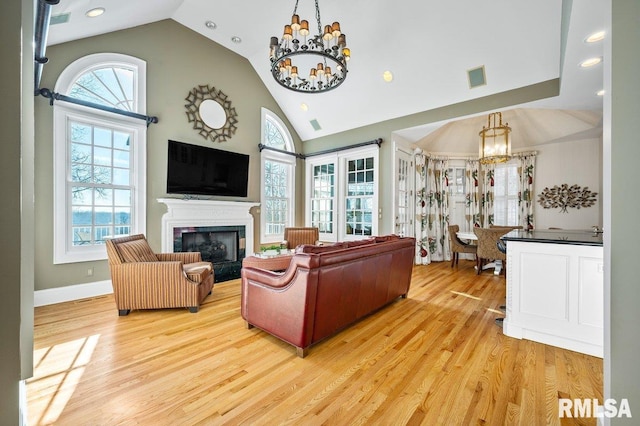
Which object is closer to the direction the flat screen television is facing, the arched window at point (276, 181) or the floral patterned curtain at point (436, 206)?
the floral patterned curtain

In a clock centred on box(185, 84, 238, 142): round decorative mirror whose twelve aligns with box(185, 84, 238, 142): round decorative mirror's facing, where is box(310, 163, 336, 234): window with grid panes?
The window with grid panes is roughly at 10 o'clock from the round decorative mirror.

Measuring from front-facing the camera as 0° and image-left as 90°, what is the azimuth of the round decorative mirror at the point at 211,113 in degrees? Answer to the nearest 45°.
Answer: approximately 315°

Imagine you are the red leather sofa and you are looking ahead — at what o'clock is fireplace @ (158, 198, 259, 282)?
The fireplace is roughly at 12 o'clock from the red leather sofa.

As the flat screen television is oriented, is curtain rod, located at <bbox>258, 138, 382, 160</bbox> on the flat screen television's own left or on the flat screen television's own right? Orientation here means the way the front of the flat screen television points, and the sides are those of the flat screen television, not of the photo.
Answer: on the flat screen television's own left

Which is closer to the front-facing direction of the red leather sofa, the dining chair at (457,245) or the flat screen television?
the flat screen television

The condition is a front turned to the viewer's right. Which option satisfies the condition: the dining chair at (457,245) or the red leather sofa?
the dining chair

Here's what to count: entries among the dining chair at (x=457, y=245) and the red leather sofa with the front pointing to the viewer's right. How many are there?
1

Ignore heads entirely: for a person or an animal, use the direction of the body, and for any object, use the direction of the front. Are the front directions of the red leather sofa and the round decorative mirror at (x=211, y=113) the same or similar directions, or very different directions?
very different directions

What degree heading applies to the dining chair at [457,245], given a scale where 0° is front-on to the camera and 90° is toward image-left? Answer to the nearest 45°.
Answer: approximately 270°
